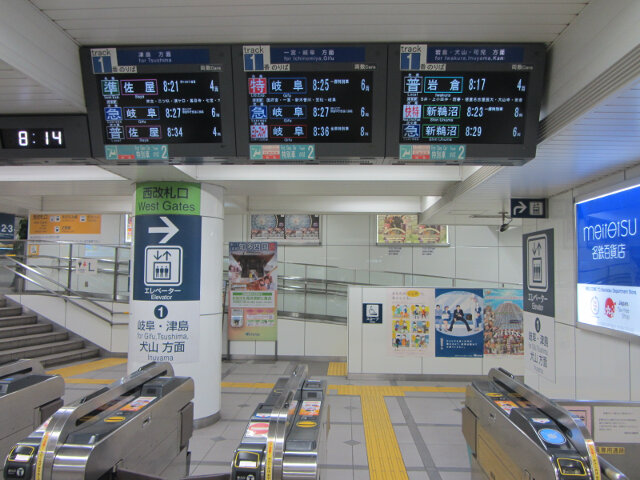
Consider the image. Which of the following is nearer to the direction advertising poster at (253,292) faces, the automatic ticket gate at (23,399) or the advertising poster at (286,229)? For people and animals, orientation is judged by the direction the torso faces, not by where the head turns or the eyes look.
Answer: the automatic ticket gate

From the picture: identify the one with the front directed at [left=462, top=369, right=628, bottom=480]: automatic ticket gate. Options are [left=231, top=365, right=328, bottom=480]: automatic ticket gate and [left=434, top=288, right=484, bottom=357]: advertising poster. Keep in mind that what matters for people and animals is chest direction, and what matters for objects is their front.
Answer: the advertising poster

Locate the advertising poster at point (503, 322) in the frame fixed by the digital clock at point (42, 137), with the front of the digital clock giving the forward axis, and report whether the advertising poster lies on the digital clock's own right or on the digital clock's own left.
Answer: on the digital clock's own left

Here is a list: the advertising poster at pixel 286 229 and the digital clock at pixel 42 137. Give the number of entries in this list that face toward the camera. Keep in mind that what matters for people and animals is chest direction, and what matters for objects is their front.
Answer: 2
